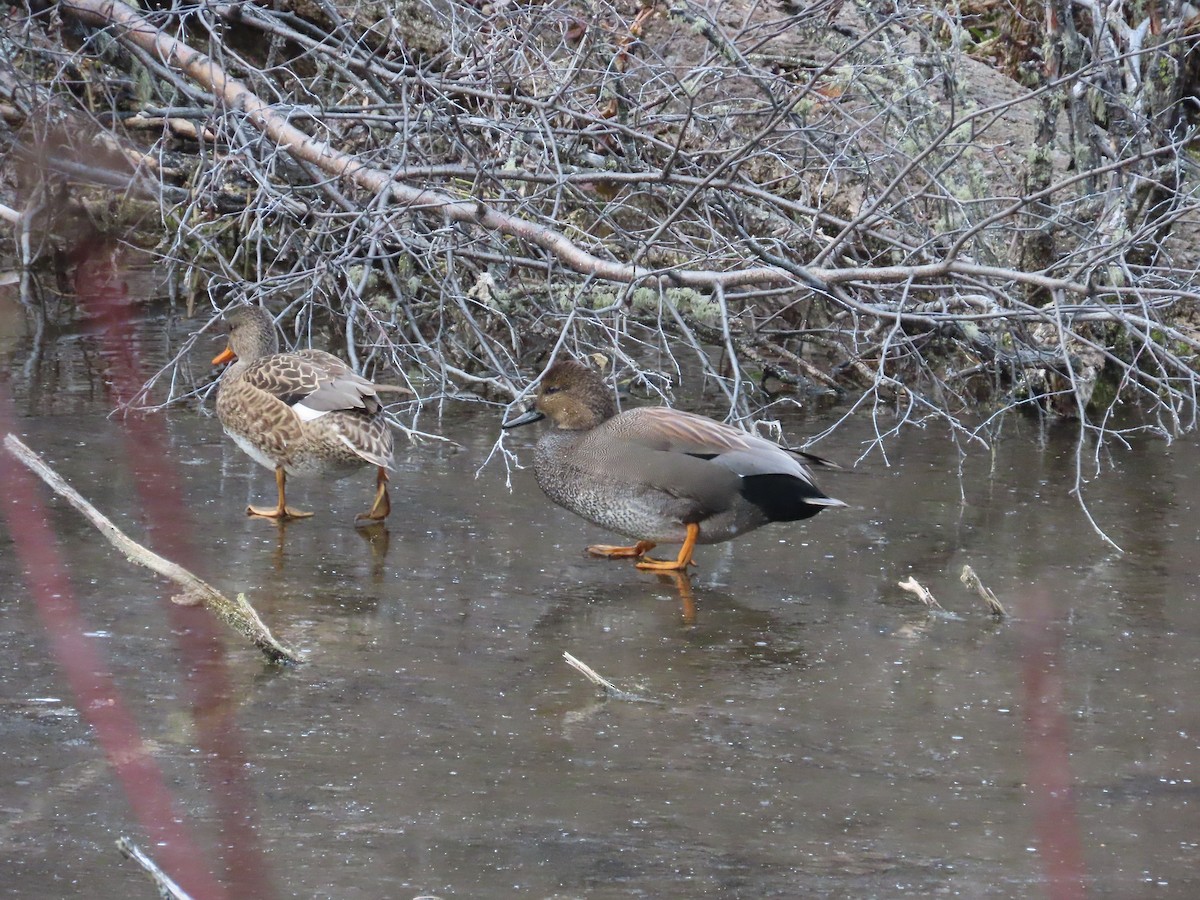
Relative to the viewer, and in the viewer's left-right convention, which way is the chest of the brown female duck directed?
facing away from the viewer and to the left of the viewer

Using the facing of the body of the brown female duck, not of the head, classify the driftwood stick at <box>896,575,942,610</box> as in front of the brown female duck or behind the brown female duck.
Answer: behind

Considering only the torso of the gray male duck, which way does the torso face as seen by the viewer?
to the viewer's left

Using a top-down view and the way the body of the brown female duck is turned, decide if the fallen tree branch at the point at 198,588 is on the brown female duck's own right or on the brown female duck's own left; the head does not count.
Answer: on the brown female duck's own left

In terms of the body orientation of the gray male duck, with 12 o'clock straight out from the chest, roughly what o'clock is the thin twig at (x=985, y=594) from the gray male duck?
The thin twig is roughly at 7 o'clock from the gray male duck.

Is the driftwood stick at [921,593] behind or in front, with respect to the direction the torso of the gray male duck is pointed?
behind

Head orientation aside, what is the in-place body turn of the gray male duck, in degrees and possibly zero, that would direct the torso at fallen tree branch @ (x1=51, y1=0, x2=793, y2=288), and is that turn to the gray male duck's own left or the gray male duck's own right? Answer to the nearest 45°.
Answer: approximately 45° to the gray male duck's own right

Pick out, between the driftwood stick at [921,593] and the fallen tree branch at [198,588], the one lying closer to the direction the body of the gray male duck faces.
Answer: the fallen tree branch

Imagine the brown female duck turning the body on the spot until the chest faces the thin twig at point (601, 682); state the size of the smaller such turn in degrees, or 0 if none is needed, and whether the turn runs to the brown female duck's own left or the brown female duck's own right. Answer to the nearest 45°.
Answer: approximately 135° to the brown female duck's own left

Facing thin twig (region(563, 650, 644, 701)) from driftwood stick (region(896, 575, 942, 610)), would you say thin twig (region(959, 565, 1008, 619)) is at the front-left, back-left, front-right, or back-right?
back-left
